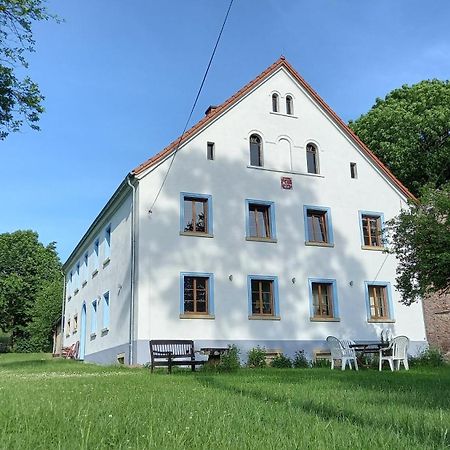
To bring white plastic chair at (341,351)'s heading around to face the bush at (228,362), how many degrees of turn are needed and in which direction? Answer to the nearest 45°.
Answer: approximately 180°

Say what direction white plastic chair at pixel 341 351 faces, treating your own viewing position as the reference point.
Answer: facing away from the viewer and to the right of the viewer

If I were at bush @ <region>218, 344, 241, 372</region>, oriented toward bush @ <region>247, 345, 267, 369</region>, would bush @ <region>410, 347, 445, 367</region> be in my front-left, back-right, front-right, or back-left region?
front-right
